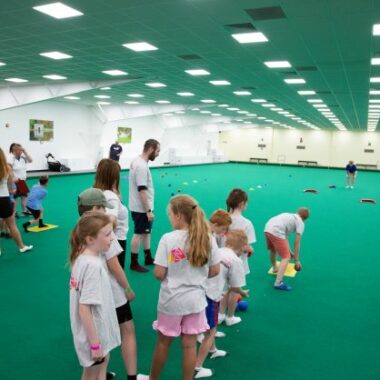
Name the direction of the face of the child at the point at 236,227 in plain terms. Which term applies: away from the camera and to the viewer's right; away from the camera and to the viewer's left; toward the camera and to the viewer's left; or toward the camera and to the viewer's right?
away from the camera and to the viewer's right

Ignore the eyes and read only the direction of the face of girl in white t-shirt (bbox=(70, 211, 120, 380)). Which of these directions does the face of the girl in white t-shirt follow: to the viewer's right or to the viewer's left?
to the viewer's right

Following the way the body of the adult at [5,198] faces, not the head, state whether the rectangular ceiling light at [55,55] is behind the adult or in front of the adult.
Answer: in front

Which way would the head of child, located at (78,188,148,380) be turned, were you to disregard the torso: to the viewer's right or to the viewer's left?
to the viewer's right

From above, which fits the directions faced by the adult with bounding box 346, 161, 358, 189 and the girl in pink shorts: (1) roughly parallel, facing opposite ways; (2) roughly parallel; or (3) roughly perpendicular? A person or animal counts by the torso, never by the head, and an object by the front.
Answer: roughly parallel, facing opposite ways

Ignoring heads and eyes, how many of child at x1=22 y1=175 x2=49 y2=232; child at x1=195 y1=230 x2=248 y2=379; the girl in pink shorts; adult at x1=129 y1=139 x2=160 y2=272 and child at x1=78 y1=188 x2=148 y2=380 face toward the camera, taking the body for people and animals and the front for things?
0

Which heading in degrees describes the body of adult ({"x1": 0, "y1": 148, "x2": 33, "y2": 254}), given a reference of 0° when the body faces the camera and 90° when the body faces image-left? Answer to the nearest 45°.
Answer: approximately 225°

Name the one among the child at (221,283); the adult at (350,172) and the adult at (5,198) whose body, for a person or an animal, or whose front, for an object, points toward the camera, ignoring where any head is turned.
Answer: the adult at (350,172)
